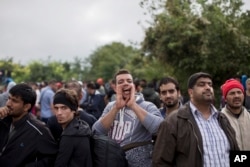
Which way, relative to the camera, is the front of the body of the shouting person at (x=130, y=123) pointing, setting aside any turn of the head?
toward the camera

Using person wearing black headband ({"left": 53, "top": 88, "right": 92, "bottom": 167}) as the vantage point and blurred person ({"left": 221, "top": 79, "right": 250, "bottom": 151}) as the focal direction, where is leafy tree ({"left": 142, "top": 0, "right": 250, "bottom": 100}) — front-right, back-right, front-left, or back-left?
front-left

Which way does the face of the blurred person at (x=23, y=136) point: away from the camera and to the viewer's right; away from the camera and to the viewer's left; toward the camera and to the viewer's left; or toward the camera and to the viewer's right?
toward the camera and to the viewer's left

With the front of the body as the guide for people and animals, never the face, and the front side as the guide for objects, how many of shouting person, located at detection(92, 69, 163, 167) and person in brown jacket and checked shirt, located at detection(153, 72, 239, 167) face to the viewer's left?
0

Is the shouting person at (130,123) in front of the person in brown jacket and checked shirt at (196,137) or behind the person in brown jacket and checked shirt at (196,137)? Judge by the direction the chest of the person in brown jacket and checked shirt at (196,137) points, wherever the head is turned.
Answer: behind

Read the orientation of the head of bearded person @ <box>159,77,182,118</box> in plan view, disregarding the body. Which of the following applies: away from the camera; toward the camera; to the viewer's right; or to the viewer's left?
toward the camera

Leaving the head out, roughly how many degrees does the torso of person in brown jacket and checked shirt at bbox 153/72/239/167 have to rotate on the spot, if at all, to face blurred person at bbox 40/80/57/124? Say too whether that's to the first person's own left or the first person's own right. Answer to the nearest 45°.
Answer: approximately 180°

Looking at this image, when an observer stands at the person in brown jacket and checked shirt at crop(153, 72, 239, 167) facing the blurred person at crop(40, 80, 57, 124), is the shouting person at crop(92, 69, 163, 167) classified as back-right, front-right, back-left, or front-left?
front-left

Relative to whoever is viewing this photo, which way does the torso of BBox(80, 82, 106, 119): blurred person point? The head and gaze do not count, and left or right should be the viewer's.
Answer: facing the viewer and to the left of the viewer

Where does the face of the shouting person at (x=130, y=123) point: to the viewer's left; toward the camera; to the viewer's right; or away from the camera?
toward the camera

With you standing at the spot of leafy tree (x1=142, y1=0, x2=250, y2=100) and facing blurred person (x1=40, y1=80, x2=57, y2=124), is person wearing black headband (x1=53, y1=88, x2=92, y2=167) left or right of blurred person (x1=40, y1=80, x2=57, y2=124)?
left

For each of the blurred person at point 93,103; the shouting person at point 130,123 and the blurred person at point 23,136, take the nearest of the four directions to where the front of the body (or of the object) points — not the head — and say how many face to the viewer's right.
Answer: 0

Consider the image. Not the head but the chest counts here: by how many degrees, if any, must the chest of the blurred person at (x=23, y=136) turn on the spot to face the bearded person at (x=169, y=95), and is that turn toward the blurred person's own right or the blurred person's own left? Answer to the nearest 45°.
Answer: approximately 135° to the blurred person's own left
